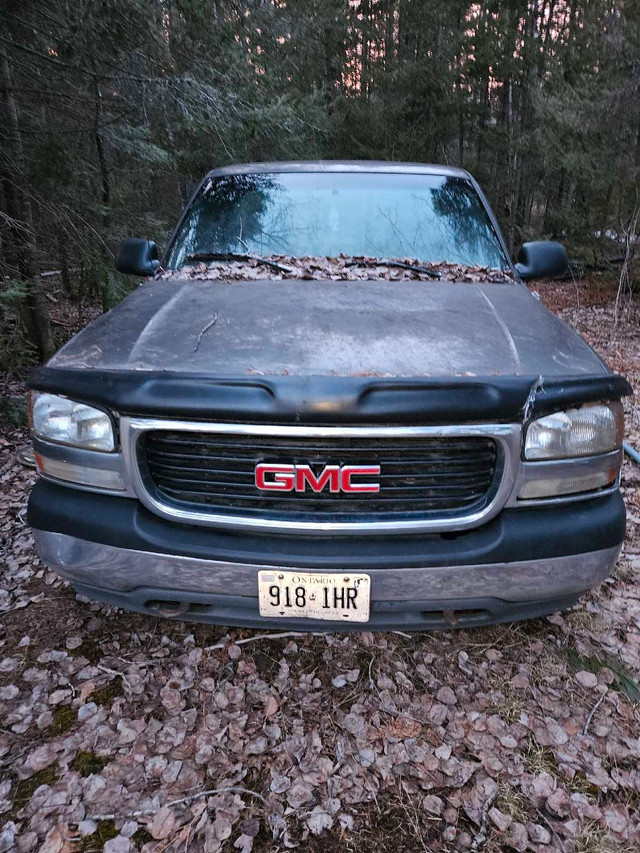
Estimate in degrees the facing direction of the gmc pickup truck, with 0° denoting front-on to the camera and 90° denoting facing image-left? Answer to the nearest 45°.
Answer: approximately 0°
